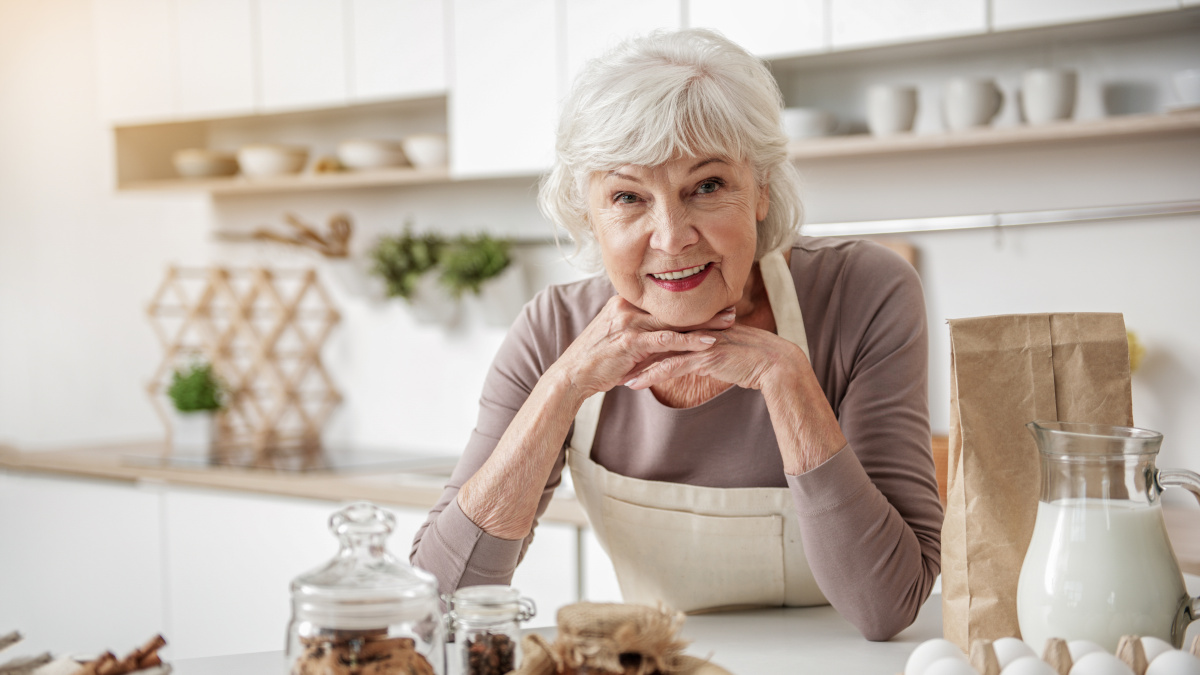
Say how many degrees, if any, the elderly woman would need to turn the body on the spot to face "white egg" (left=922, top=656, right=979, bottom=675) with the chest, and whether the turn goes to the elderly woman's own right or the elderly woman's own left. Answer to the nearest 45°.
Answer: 0° — they already face it

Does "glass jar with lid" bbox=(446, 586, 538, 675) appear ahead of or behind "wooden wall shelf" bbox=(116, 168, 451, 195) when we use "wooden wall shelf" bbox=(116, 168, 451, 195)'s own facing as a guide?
ahead

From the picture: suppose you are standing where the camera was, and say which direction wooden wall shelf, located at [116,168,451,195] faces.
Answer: facing the viewer

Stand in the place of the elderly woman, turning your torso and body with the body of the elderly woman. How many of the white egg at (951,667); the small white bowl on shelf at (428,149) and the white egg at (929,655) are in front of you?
2

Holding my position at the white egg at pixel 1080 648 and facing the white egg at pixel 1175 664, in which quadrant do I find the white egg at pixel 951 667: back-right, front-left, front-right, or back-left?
back-right

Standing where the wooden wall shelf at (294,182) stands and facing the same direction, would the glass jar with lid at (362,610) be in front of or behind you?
in front

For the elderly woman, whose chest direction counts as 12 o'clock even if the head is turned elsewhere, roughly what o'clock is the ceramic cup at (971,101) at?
The ceramic cup is roughly at 7 o'clock from the elderly woman.

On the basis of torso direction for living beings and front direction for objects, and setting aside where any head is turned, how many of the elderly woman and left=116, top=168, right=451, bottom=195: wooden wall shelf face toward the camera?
2

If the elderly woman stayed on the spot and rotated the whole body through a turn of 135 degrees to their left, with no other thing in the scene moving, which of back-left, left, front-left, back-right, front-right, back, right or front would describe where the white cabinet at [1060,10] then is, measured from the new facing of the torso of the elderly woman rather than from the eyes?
front

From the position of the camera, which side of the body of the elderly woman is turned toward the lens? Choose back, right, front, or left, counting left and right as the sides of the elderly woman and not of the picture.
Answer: front

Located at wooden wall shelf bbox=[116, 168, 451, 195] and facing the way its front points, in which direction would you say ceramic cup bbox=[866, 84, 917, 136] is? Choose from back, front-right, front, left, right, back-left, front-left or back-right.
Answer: front-left
